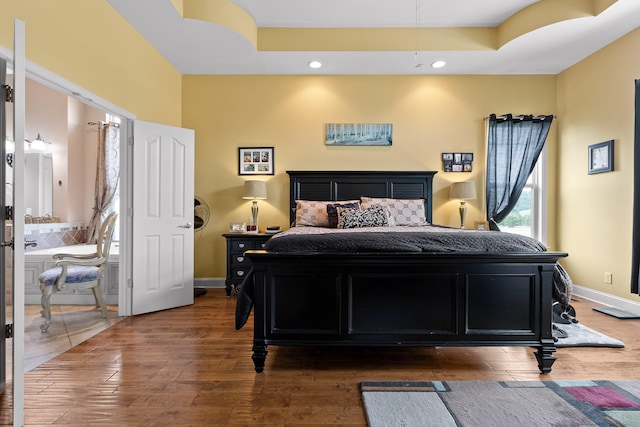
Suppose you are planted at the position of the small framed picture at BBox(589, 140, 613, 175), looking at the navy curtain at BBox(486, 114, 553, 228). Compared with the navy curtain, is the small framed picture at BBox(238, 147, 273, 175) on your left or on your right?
left

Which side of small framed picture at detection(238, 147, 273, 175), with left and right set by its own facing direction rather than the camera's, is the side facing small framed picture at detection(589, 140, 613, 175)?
left

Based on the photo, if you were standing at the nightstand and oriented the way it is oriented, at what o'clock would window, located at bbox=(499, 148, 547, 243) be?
The window is roughly at 9 o'clock from the nightstand.

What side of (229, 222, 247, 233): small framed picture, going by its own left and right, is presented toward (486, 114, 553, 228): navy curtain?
left

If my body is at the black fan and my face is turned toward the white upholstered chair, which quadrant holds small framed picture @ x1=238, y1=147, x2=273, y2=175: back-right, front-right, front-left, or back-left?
back-left

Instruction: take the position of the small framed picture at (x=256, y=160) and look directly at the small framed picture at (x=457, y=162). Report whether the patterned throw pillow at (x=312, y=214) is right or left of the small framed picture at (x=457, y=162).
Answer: right

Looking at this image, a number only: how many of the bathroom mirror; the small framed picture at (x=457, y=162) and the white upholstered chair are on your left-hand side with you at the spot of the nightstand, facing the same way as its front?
1

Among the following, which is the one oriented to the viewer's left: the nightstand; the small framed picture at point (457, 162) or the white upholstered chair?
the white upholstered chair

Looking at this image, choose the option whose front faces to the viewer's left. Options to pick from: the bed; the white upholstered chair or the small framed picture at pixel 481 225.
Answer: the white upholstered chair

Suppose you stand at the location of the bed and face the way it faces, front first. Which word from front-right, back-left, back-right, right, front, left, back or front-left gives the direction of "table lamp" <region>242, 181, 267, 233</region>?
back-right
